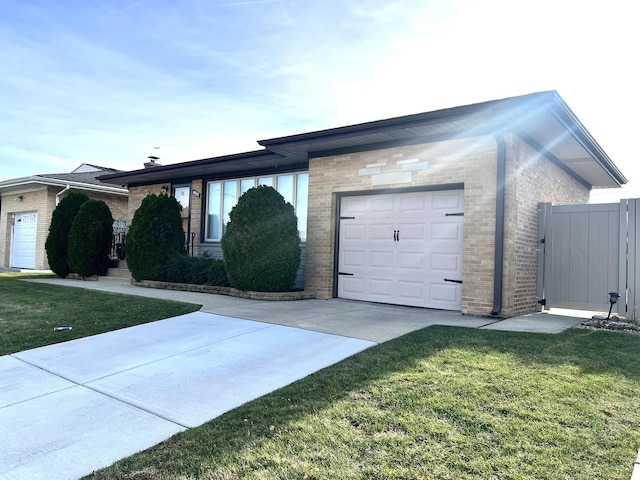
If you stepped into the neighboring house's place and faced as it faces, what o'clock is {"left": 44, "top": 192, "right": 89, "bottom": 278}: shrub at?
The shrub is roughly at 10 o'clock from the neighboring house.

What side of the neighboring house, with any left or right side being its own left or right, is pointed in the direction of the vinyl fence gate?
left

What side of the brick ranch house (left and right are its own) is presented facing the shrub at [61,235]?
right

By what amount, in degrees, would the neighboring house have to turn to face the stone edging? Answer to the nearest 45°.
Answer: approximately 45° to its left

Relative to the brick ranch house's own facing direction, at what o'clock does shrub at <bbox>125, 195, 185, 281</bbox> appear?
The shrub is roughly at 2 o'clock from the brick ranch house.

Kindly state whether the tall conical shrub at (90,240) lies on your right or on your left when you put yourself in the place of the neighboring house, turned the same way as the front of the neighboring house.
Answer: on your left

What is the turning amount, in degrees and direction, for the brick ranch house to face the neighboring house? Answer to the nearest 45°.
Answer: approximately 90° to its right

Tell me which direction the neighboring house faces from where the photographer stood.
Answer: facing the viewer and to the left of the viewer

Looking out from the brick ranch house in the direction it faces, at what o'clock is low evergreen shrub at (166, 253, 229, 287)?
The low evergreen shrub is roughly at 2 o'clock from the brick ranch house.

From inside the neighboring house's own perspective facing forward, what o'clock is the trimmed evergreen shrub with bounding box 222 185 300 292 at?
The trimmed evergreen shrub is roughly at 10 o'clock from the neighboring house.

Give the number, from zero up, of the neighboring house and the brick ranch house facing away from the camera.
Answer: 0
